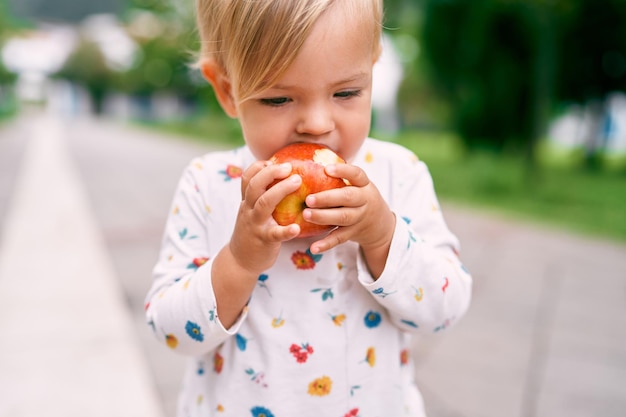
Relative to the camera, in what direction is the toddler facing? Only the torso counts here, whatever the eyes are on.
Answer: toward the camera

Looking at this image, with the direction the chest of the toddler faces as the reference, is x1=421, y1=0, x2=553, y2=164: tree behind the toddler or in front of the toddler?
behind

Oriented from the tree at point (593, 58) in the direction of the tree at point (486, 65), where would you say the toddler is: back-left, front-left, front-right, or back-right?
front-left

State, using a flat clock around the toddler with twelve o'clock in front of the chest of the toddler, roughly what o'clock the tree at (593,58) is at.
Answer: The tree is roughly at 7 o'clock from the toddler.

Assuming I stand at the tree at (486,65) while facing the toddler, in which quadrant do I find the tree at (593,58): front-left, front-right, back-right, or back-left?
back-left
